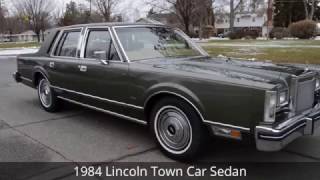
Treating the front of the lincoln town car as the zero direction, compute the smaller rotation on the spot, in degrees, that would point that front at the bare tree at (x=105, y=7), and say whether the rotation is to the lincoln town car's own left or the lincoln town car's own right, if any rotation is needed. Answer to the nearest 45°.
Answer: approximately 135° to the lincoln town car's own left

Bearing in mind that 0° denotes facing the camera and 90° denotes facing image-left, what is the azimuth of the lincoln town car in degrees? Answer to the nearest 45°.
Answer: approximately 315°

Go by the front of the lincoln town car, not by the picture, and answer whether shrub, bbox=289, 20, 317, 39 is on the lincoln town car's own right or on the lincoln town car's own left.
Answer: on the lincoln town car's own left
